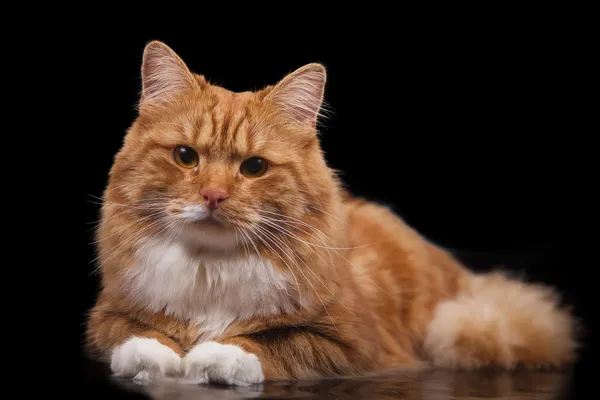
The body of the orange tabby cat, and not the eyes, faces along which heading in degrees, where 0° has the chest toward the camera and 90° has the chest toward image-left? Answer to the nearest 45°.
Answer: approximately 45°
